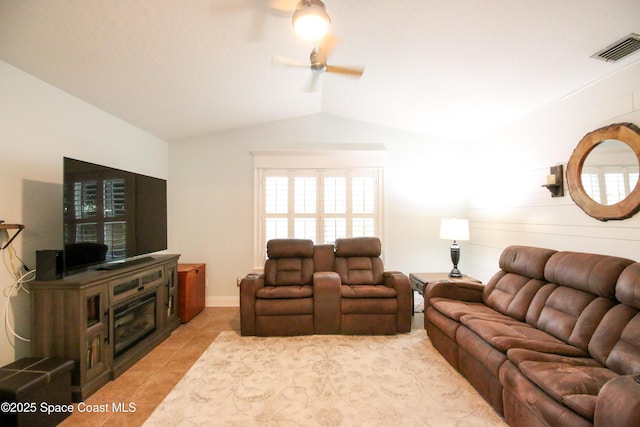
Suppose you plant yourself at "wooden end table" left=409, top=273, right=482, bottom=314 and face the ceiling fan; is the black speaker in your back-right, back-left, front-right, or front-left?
front-right

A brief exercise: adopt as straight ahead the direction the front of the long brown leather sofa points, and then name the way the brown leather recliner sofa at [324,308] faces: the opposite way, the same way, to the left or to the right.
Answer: to the left

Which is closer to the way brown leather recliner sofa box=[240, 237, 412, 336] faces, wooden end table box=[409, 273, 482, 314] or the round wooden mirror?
the round wooden mirror

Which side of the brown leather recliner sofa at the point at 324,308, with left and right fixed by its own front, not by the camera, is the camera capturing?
front

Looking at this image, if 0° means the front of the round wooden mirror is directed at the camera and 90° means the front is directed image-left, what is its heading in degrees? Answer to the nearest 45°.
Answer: approximately 45°

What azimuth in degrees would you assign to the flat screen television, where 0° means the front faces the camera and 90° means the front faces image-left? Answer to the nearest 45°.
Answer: approximately 315°

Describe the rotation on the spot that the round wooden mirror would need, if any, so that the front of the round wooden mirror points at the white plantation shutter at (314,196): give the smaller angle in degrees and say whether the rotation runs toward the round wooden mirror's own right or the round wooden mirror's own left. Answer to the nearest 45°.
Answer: approximately 45° to the round wooden mirror's own right

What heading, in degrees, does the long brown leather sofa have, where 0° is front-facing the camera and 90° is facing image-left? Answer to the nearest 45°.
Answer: approximately 45°

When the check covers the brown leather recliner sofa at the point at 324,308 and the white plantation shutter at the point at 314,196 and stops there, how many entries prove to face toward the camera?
2

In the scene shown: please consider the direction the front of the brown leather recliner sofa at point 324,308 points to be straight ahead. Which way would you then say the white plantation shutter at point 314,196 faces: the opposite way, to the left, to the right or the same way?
the same way

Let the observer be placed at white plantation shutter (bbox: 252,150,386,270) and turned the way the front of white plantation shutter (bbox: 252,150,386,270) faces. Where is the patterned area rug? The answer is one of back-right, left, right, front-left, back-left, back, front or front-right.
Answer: front

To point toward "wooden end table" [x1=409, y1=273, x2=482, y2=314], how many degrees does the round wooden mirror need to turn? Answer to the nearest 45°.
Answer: approximately 45° to its right

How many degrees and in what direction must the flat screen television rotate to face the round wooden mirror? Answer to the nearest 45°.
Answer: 0° — it already faces it

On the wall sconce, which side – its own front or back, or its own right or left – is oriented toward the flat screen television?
front

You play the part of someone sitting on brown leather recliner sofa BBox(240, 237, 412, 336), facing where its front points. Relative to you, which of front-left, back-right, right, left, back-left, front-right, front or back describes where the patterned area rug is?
front

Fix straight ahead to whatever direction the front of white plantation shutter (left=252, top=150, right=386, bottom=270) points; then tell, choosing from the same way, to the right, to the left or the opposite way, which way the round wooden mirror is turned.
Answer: to the right
